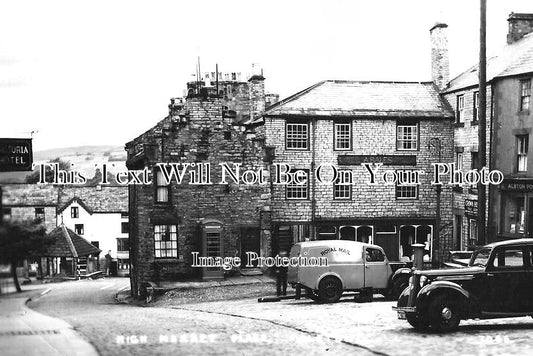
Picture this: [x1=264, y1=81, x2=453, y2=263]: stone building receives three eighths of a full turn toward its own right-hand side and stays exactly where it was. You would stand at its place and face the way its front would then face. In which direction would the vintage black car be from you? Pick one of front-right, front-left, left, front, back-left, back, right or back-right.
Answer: back-left

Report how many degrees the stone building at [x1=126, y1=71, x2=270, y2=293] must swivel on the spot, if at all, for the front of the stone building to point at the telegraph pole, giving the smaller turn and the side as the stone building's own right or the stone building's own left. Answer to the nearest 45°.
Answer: approximately 45° to the stone building's own left

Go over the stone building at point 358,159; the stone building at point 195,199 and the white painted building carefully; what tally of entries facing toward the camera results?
3

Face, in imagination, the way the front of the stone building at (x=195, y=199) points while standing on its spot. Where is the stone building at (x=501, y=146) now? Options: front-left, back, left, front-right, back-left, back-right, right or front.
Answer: left

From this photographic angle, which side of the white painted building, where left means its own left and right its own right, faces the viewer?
front

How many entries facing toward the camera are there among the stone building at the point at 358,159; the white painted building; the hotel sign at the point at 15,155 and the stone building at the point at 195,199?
4

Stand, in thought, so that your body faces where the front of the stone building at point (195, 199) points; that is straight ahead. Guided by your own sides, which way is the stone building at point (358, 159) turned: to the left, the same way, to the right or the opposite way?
the same way

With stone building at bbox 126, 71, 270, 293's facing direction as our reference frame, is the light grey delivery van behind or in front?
in front

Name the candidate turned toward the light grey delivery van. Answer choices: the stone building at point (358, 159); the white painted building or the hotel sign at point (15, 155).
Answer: the stone building

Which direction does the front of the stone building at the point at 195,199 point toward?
toward the camera

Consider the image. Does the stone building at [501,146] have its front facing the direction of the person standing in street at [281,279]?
yes

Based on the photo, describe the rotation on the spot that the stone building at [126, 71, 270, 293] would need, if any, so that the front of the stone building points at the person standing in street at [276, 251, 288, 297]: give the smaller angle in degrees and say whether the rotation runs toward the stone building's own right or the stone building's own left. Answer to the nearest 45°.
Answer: approximately 45° to the stone building's own left

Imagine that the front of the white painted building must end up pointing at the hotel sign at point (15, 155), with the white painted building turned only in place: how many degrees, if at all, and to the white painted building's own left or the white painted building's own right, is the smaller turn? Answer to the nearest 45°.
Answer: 0° — it already faces it

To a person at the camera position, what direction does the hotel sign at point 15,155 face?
facing the viewer

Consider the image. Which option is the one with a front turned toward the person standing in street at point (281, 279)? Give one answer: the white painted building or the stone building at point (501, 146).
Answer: the stone building
